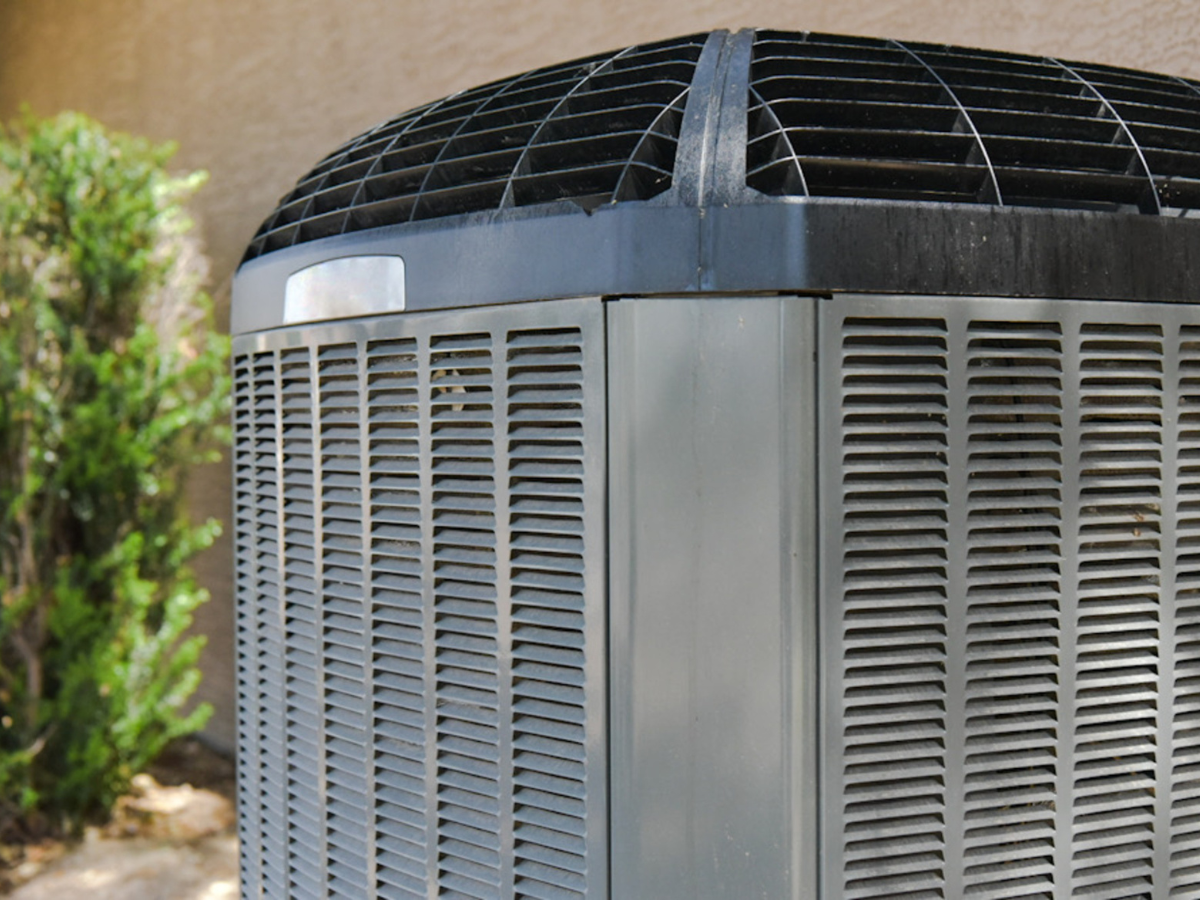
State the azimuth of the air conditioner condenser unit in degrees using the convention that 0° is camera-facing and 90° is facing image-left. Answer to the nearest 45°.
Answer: approximately 45°

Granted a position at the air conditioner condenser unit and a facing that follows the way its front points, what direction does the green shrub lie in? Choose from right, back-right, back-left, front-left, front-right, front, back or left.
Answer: right
